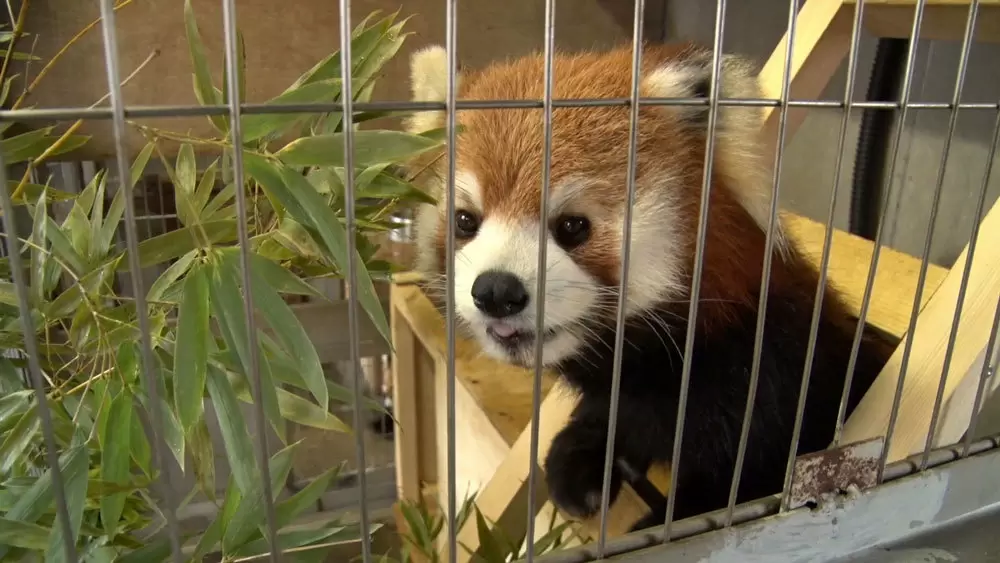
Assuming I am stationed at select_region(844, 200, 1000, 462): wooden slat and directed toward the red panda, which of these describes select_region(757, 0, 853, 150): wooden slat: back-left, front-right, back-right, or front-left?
front-right

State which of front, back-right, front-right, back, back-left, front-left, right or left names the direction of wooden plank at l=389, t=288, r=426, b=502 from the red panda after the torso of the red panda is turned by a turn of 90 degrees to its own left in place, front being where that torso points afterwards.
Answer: back

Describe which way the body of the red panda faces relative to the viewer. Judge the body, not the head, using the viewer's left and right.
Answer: facing the viewer and to the left of the viewer

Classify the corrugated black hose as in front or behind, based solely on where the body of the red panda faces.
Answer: behind

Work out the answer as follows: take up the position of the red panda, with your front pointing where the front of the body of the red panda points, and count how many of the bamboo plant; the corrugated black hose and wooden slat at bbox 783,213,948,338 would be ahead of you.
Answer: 1

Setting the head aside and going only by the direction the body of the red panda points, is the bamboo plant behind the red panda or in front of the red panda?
in front

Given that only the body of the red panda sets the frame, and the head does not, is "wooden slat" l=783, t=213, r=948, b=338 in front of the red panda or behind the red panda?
behind
